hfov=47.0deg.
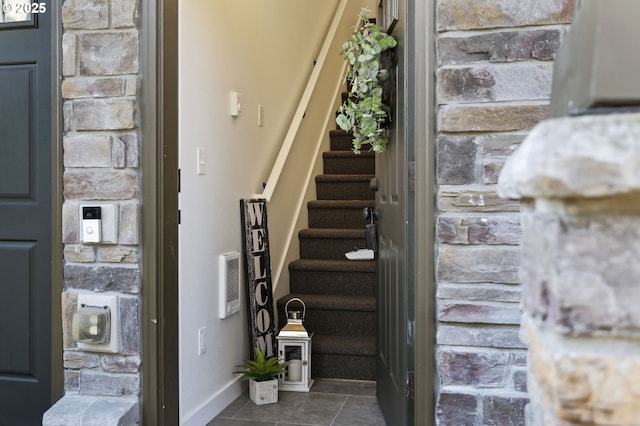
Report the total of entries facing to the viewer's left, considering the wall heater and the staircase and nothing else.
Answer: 0

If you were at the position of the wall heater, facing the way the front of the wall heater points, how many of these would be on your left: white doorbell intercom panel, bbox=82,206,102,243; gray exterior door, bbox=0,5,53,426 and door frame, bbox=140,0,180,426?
0

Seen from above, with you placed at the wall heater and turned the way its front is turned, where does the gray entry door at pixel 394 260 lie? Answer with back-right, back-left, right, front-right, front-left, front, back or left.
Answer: front

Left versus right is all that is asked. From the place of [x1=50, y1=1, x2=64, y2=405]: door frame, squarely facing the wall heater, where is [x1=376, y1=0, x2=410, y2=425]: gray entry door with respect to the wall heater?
right

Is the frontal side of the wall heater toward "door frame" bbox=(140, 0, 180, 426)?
no

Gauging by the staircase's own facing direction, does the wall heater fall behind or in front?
in front

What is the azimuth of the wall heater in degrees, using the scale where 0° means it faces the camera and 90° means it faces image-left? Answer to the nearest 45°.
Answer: approximately 315°

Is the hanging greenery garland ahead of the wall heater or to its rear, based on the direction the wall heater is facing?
ahead

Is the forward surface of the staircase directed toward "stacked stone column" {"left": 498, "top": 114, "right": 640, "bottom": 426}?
yes

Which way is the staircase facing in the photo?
toward the camera
